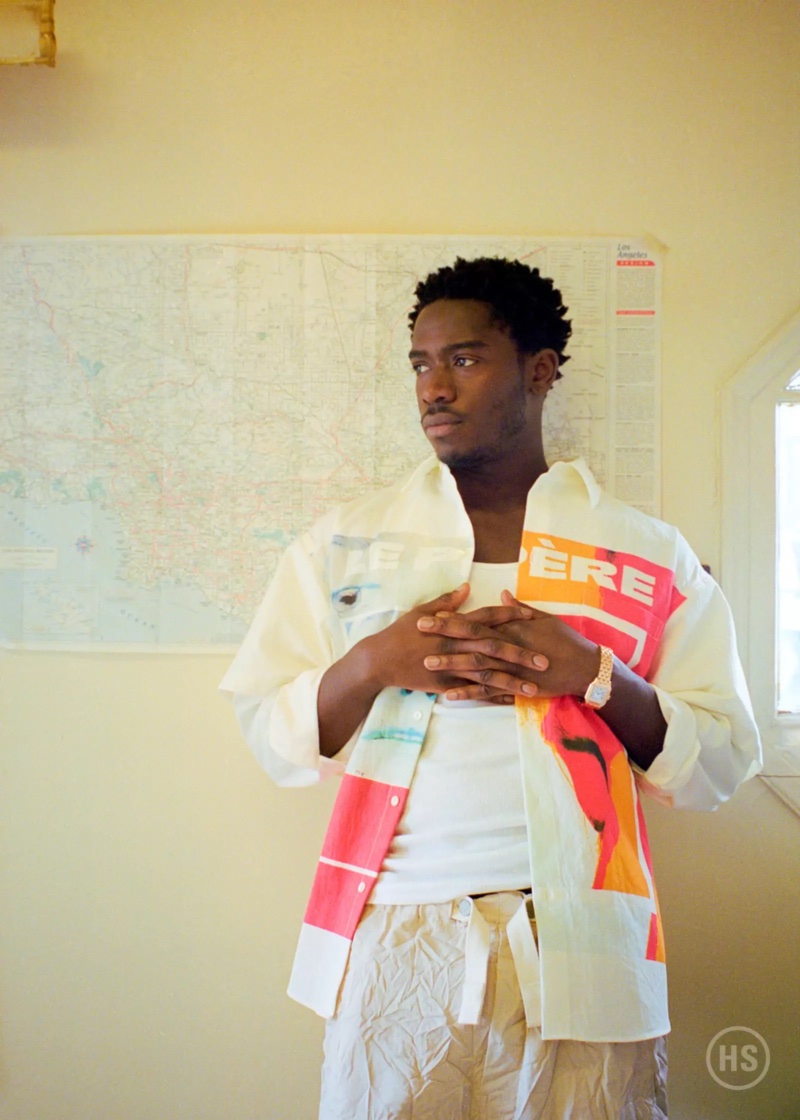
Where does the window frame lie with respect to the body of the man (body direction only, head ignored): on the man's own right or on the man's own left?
on the man's own left

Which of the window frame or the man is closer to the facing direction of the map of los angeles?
the man

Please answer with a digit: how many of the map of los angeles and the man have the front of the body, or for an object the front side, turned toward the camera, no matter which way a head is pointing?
2

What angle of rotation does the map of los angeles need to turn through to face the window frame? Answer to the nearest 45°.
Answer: approximately 90° to its left

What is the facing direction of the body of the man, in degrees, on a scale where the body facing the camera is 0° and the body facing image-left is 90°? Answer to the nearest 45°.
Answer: approximately 0°
